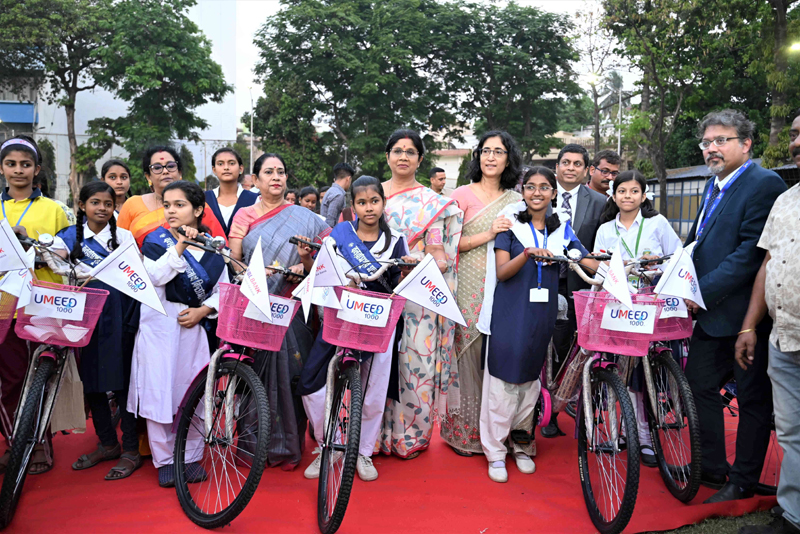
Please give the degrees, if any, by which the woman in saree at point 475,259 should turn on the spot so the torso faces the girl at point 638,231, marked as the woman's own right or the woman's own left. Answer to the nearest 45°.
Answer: approximately 90° to the woman's own left

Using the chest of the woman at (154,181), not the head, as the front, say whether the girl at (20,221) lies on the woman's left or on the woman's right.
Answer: on the woman's right

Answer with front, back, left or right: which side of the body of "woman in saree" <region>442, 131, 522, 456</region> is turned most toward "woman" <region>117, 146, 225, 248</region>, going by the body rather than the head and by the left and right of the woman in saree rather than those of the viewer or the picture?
right

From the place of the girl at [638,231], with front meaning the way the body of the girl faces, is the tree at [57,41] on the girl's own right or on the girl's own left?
on the girl's own right

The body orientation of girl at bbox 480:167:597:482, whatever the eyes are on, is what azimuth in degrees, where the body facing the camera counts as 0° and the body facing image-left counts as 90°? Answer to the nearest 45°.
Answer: approximately 0°

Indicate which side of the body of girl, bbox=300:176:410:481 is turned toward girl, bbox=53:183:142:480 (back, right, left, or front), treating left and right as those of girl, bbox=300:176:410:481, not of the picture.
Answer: right
